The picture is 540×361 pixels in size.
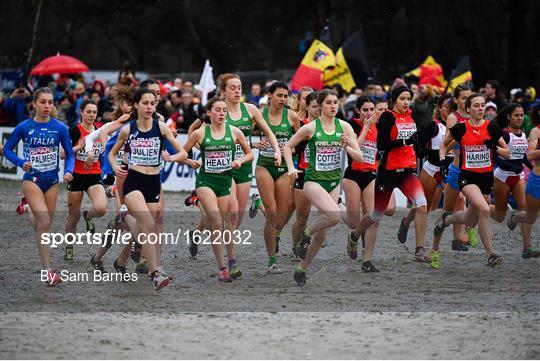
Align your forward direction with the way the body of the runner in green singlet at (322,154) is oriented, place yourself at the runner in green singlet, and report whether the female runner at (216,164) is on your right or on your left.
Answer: on your right

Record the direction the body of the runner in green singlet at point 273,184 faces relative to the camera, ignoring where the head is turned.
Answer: toward the camera

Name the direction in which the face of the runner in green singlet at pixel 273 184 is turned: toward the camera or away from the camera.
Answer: toward the camera

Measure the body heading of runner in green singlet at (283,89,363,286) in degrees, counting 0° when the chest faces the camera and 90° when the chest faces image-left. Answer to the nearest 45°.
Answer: approximately 315°

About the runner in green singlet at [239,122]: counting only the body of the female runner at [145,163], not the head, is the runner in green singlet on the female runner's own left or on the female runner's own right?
on the female runner's own left

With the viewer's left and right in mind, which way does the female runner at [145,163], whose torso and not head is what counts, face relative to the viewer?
facing the viewer and to the right of the viewer

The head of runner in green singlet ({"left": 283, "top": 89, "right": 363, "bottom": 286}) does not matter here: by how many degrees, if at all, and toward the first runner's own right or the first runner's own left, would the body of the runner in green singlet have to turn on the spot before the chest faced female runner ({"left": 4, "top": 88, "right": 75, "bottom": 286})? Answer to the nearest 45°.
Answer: approximately 135° to the first runner's own right

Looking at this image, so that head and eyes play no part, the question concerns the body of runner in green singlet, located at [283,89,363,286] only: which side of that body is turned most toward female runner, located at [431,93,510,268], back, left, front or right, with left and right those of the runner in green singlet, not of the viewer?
left

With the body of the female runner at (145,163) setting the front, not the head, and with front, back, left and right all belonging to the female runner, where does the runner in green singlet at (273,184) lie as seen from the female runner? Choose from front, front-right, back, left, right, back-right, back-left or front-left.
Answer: left

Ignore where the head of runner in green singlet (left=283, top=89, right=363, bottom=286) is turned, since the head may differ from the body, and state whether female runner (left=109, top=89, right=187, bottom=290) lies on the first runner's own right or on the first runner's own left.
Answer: on the first runner's own right

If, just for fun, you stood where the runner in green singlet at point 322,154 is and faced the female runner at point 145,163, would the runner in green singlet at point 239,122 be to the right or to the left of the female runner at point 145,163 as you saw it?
right

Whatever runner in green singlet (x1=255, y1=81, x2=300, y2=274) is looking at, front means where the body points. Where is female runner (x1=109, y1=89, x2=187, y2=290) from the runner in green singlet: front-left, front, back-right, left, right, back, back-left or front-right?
front-right
